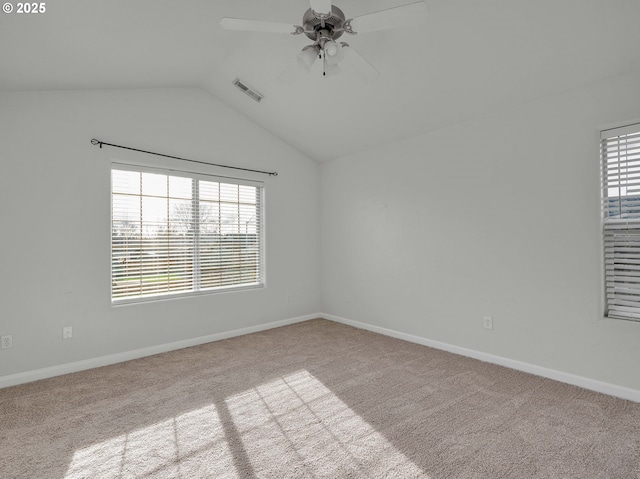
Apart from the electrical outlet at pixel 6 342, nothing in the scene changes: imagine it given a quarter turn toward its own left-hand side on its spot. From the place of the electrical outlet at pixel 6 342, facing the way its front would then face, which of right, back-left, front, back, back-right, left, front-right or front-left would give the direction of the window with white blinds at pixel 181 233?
front

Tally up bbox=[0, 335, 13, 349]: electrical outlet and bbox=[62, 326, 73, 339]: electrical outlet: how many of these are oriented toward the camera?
2

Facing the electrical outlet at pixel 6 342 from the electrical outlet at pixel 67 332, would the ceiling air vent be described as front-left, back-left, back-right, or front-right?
back-left

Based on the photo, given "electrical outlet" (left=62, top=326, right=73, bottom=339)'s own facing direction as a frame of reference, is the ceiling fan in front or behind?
in front

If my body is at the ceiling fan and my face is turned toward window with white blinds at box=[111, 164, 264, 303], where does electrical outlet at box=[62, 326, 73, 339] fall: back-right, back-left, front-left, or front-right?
front-left

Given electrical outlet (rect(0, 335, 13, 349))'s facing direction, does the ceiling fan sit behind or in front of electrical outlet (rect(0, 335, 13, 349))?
in front

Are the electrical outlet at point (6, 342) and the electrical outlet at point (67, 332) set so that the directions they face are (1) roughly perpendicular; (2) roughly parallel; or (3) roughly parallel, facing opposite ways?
roughly parallel

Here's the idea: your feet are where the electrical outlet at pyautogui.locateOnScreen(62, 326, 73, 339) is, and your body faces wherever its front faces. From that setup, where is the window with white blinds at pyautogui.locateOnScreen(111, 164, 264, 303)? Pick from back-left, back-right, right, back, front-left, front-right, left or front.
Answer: left

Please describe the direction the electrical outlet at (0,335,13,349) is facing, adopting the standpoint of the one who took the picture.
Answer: facing the viewer

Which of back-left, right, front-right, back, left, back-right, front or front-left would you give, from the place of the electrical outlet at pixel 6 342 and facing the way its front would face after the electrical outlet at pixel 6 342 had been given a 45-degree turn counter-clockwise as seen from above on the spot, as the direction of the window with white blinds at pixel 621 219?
front
